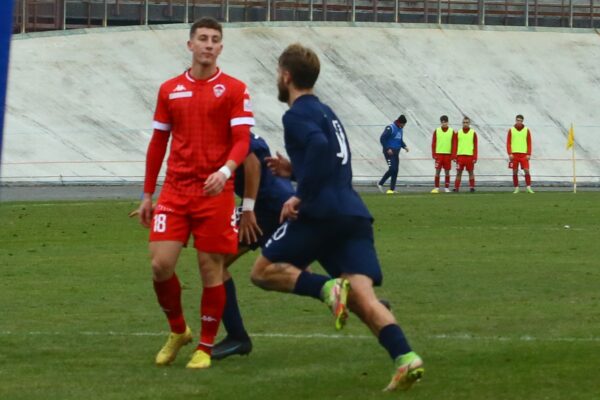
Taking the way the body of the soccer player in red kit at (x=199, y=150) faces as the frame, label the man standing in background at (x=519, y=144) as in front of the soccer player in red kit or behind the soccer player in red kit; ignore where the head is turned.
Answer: behind

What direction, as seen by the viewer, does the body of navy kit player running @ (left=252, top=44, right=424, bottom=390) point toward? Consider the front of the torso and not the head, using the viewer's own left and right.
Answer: facing away from the viewer and to the left of the viewer

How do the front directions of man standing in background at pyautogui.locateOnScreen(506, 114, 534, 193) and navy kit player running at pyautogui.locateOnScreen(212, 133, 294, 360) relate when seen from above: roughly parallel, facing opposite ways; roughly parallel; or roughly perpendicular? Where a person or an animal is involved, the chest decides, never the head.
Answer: roughly perpendicular

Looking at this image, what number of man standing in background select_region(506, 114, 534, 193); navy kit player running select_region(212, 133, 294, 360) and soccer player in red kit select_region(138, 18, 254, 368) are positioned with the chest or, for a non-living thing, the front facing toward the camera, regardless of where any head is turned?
2

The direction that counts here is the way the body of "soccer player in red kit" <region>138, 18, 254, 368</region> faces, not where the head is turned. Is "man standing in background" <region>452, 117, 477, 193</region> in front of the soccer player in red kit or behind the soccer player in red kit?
behind

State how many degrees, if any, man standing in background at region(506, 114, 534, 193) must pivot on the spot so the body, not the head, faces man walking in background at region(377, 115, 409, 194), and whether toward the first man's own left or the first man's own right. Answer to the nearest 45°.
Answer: approximately 45° to the first man's own right

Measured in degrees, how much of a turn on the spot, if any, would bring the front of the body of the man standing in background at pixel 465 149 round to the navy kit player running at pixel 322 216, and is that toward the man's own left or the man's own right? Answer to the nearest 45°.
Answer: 0° — they already face them

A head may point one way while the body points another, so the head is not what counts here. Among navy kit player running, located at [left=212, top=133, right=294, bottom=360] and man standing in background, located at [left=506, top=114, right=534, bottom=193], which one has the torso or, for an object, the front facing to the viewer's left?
the navy kit player running

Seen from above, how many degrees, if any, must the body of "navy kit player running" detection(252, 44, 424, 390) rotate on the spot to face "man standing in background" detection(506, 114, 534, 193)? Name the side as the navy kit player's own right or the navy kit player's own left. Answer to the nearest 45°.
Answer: approximately 45° to the navy kit player's own right

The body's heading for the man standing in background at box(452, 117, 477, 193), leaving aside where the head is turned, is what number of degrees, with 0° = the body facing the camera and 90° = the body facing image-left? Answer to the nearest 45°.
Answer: approximately 0°

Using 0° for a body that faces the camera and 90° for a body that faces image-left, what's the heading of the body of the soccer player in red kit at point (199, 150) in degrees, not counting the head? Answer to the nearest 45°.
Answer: approximately 0°
